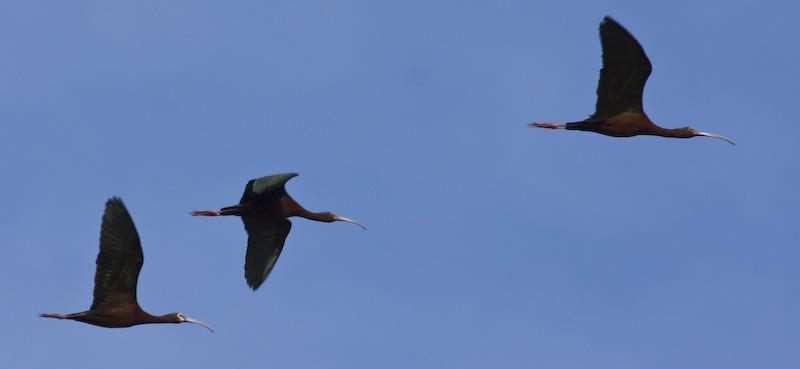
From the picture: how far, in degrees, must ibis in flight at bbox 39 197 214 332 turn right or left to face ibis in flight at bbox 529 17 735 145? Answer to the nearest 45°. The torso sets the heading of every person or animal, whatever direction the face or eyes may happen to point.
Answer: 0° — it already faces it

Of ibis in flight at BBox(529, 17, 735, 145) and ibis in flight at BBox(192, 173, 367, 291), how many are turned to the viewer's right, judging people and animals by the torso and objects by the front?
2

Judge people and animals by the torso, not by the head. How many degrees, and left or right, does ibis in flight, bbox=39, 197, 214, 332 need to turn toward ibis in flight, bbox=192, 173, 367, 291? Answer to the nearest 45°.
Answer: approximately 45° to its left

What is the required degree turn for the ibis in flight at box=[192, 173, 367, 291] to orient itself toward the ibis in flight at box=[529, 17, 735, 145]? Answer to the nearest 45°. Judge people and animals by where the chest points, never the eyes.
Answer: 0° — it already faces it

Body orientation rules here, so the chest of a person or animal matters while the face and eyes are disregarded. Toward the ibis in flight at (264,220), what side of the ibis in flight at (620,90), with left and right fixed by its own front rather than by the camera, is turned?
back

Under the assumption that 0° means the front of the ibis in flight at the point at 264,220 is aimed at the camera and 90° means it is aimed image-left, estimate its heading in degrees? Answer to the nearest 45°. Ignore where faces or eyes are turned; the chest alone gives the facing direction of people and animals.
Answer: approximately 270°

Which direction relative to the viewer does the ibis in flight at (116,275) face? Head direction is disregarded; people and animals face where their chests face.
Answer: to the viewer's right

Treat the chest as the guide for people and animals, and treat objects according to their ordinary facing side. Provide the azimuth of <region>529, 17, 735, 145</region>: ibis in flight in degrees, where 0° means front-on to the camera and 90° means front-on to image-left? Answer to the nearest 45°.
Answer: approximately 270°
